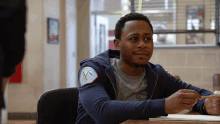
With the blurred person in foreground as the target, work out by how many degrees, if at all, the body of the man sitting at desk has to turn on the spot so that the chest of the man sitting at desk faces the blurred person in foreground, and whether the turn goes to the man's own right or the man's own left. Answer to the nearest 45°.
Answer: approximately 45° to the man's own right

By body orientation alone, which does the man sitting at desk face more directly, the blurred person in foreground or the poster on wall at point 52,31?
the blurred person in foreground

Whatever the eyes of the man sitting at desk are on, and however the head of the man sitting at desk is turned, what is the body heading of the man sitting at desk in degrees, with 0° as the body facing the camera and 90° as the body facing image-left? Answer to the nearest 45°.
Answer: approximately 315°

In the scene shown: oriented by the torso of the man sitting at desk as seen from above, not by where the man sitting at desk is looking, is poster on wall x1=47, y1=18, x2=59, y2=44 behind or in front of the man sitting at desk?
behind

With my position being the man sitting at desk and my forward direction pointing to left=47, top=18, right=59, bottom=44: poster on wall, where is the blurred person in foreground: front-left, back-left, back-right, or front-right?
back-left

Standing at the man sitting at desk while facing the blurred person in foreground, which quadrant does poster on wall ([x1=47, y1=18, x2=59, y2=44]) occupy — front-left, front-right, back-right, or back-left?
back-right
